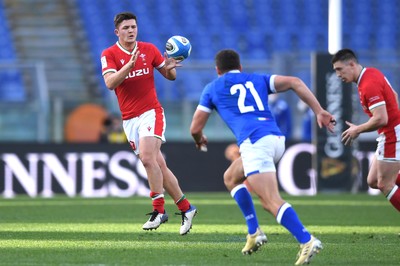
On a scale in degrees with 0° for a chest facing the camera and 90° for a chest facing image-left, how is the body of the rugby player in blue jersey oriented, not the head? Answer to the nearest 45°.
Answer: approximately 135°

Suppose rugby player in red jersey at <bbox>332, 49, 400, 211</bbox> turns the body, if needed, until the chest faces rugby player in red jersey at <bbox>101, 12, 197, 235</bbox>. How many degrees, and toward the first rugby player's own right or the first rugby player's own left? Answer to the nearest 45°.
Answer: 0° — they already face them

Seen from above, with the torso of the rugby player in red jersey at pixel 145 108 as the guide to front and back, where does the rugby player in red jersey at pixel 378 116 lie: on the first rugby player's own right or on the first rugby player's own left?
on the first rugby player's own left

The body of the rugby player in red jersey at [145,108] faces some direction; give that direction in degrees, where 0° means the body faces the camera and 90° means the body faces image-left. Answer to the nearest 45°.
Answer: approximately 0°

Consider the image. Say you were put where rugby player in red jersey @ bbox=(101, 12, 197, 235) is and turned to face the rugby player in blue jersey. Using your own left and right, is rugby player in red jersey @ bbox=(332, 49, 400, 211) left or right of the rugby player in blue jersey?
left

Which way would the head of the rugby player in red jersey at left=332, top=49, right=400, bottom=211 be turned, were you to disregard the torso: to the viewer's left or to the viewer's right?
to the viewer's left

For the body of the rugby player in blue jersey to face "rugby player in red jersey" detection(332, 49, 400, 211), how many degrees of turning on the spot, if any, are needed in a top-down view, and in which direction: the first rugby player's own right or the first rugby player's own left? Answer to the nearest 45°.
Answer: approximately 90° to the first rugby player's own right

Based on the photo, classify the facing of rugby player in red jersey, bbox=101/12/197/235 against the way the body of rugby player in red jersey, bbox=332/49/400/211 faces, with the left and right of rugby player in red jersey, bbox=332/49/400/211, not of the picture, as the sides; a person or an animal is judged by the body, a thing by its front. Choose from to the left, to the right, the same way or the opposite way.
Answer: to the left

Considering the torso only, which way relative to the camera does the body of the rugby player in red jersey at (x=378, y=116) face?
to the viewer's left
